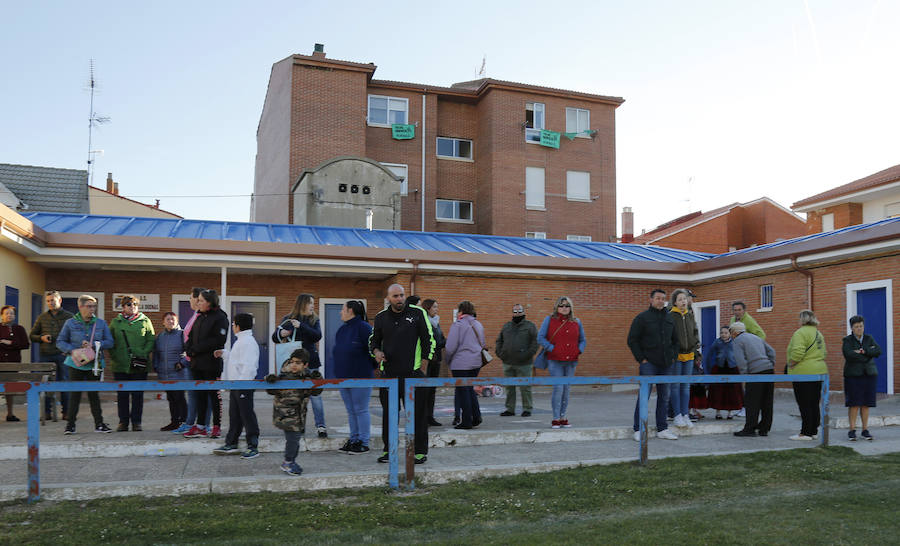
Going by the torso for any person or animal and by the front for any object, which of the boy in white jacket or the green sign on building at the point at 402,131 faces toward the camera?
the green sign on building

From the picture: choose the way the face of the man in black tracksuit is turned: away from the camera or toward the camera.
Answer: toward the camera

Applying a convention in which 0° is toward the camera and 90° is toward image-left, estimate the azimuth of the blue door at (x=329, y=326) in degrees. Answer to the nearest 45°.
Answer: approximately 0°

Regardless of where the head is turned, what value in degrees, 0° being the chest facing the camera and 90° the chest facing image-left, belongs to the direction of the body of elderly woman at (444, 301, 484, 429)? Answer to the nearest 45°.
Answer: approximately 135°

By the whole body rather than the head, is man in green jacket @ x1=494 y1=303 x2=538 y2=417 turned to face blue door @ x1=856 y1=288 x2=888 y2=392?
no

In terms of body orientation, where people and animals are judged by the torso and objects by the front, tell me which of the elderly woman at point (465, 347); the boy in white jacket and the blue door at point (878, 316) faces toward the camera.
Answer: the blue door

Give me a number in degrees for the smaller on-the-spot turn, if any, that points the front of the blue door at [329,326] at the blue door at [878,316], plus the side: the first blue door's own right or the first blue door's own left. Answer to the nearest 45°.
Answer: approximately 45° to the first blue door's own left

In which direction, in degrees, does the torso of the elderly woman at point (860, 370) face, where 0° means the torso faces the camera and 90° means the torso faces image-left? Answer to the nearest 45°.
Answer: approximately 0°

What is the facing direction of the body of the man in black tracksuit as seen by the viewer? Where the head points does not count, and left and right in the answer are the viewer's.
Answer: facing the viewer

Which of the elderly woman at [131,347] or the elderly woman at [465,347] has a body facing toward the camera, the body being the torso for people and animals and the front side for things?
the elderly woman at [131,347]

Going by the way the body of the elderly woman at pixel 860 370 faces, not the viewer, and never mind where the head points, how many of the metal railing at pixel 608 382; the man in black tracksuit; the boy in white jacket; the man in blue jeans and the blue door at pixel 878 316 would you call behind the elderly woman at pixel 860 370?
1

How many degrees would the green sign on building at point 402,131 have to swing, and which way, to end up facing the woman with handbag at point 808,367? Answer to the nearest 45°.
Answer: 0° — it already faces them

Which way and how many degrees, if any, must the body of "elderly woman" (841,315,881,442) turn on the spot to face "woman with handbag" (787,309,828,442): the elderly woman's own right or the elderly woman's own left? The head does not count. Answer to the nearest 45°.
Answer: approximately 45° to the elderly woman's own right

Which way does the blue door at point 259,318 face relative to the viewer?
toward the camera
